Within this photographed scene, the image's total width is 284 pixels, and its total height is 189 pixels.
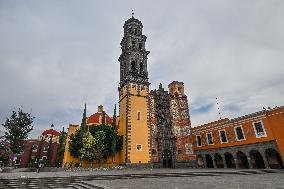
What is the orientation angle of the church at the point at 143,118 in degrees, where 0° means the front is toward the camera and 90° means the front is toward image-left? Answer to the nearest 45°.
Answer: approximately 0°

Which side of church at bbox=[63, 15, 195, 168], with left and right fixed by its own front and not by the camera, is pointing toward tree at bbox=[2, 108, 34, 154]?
right

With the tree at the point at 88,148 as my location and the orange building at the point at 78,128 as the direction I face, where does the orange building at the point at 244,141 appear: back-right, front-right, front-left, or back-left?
back-right

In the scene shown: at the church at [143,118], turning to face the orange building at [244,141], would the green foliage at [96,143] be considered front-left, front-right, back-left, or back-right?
back-right

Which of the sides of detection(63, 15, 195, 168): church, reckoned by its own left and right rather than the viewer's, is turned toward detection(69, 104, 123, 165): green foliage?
right

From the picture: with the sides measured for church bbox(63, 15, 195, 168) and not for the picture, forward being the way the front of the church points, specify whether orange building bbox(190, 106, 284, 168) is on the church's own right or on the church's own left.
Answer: on the church's own left

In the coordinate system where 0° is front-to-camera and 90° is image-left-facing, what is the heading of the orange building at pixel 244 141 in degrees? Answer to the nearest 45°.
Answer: approximately 45°

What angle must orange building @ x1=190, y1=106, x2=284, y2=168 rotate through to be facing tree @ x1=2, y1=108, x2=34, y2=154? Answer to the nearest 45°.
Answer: approximately 45° to its right
